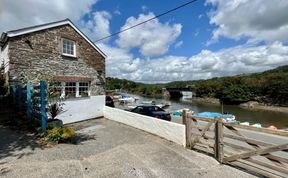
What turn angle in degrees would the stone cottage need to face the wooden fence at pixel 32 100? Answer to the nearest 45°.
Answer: approximately 45° to its right

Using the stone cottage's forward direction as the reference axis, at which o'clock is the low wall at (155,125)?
The low wall is roughly at 11 o'clock from the stone cottage.

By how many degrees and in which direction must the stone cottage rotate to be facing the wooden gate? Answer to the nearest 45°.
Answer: approximately 45° to its left

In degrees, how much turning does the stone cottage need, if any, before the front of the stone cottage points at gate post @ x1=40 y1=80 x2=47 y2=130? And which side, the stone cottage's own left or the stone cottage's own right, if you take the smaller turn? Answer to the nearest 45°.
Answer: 0° — it already faces it

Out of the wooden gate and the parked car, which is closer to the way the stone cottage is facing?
the wooden gate

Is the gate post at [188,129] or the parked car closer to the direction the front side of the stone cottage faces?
the gate post

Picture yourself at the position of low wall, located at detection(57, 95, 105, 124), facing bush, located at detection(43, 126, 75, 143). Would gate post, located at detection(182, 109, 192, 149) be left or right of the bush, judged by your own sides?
left

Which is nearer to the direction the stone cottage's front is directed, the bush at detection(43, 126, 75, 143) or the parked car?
the bush

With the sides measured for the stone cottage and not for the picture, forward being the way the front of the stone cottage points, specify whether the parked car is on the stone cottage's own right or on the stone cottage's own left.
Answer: on the stone cottage's own left

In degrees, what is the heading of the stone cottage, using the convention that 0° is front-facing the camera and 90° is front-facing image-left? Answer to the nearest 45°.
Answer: approximately 0°

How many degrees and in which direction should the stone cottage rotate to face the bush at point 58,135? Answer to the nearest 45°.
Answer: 0° — it already faces it
